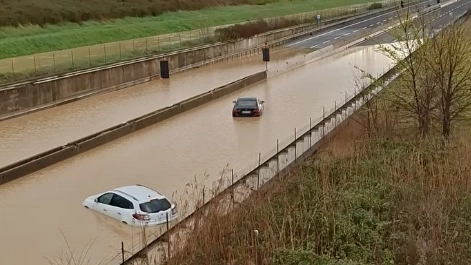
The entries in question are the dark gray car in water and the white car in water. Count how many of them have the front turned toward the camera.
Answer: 0

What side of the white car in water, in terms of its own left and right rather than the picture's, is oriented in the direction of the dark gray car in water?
right

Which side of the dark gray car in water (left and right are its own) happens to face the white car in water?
back

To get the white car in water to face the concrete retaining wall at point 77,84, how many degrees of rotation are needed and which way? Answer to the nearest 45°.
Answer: approximately 45° to its right

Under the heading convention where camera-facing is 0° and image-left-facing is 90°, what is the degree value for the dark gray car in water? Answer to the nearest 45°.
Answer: approximately 180°

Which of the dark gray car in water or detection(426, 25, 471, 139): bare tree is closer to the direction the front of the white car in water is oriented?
the dark gray car in water

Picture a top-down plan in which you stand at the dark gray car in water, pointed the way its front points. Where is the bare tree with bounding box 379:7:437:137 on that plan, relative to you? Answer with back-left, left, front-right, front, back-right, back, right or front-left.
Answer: back-right

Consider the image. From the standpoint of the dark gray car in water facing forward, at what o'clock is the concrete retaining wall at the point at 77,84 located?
The concrete retaining wall is roughly at 10 o'clock from the dark gray car in water.

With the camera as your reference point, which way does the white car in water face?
facing away from the viewer and to the left of the viewer

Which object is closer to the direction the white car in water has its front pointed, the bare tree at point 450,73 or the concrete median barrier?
the concrete median barrier

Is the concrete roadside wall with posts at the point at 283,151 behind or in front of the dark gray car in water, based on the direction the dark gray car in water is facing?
behind

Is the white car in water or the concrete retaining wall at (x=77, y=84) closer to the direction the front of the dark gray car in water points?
the concrete retaining wall
